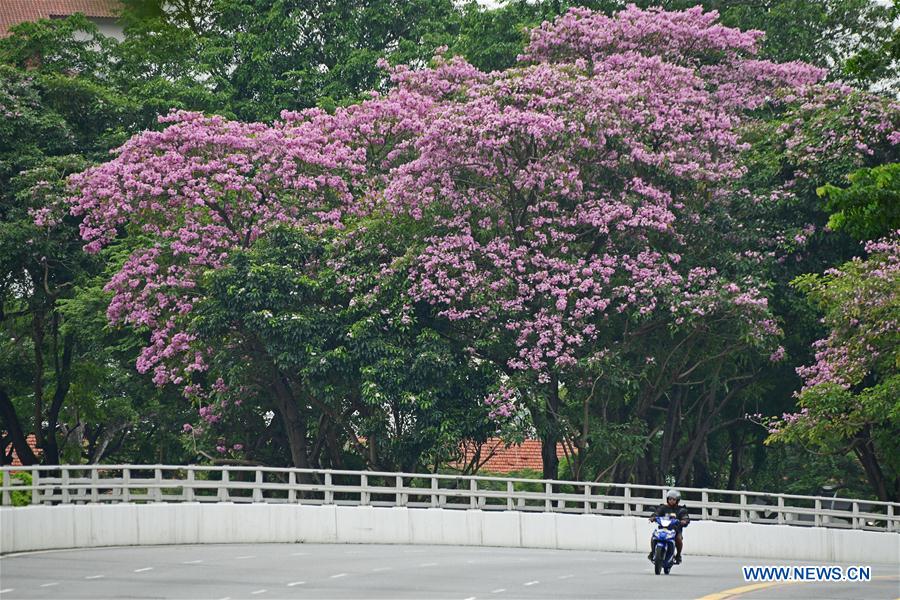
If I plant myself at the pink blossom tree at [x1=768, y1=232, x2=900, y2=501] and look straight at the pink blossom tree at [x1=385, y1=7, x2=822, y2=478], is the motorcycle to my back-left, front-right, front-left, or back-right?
front-left

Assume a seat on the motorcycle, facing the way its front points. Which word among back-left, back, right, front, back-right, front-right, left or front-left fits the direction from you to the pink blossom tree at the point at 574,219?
back

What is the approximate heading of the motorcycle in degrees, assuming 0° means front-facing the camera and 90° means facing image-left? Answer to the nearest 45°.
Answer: approximately 0°

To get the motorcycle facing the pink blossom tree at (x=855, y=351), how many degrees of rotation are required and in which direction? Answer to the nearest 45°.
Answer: approximately 180°

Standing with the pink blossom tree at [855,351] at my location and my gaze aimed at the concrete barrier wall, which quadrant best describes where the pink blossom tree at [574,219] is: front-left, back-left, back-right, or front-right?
front-right
